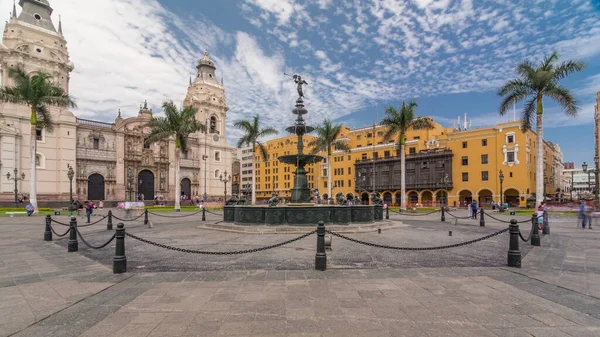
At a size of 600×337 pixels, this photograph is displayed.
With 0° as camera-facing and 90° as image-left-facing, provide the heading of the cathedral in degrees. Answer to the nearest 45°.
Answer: approximately 315°

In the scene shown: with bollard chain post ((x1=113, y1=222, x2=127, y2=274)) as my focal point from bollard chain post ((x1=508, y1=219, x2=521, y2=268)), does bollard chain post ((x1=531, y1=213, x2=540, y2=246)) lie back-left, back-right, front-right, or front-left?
back-right

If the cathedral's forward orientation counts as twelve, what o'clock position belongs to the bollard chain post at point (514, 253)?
The bollard chain post is roughly at 1 o'clock from the cathedral.

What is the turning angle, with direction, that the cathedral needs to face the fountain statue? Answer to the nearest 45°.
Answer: approximately 45° to its right

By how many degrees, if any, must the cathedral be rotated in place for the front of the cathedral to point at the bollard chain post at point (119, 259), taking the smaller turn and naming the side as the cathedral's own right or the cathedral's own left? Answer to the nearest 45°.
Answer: approximately 45° to the cathedral's own right

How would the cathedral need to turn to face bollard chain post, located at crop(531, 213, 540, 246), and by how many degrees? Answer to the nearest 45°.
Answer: approximately 45° to its right
